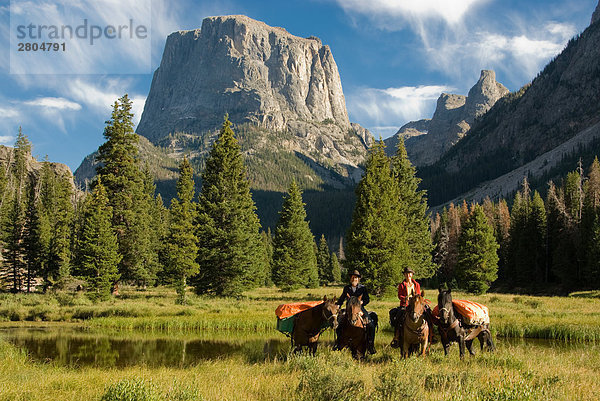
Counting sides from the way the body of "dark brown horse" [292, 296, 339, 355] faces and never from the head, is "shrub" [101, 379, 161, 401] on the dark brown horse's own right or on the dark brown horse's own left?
on the dark brown horse's own right

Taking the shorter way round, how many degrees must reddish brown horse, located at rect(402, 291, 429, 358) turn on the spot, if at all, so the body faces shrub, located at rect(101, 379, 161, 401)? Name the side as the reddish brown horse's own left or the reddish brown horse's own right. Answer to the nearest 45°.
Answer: approximately 45° to the reddish brown horse's own right

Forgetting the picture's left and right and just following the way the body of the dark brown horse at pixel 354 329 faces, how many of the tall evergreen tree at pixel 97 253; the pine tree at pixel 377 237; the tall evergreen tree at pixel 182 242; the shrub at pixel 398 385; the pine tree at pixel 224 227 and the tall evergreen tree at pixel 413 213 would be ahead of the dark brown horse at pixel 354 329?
1

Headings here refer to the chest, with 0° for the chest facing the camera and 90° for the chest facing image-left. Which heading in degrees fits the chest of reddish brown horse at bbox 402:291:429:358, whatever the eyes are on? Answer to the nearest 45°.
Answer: approximately 0°

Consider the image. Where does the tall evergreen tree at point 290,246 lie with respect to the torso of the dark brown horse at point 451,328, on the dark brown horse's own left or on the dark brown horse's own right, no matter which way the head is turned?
on the dark brown horse's own right

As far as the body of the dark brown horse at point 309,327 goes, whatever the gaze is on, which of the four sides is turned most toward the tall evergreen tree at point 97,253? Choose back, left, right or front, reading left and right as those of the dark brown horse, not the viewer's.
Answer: back

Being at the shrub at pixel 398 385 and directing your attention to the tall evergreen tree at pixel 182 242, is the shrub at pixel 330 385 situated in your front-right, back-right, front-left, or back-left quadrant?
front-left

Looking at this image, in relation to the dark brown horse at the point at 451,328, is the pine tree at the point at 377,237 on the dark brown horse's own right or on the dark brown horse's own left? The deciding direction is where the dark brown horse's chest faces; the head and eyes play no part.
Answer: on the dark brown horse's own right

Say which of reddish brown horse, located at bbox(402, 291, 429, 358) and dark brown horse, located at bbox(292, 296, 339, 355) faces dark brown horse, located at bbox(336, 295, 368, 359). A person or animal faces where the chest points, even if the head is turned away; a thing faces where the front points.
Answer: dark brown horse, located at bbox(292, 296, 339, 355)

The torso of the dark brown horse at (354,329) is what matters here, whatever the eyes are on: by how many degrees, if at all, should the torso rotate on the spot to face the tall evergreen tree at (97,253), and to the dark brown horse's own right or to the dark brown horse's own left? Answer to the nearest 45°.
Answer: approximately 135° to the dark brown horse's own right

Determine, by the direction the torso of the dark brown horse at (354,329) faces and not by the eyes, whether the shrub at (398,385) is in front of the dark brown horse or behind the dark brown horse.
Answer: in front

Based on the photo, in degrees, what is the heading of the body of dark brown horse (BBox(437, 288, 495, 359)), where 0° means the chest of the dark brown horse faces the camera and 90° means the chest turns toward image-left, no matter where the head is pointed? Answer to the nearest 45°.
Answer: approximately 45°

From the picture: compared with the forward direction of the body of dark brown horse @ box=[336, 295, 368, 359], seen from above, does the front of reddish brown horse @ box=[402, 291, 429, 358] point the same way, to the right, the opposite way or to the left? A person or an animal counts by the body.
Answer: the same way

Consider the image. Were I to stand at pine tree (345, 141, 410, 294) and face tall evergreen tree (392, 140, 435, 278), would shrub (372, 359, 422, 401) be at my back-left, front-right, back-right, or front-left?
back-right

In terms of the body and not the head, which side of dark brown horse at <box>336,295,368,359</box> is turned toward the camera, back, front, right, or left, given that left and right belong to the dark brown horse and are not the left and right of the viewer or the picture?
front

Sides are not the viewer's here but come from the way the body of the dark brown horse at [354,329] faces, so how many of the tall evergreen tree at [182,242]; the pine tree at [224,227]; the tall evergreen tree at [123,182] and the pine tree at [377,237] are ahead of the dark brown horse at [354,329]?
0

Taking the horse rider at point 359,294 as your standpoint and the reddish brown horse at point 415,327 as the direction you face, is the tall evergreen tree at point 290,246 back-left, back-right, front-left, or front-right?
back-left

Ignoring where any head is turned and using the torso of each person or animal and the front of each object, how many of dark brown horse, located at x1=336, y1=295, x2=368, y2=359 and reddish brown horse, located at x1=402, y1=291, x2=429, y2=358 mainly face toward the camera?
2
